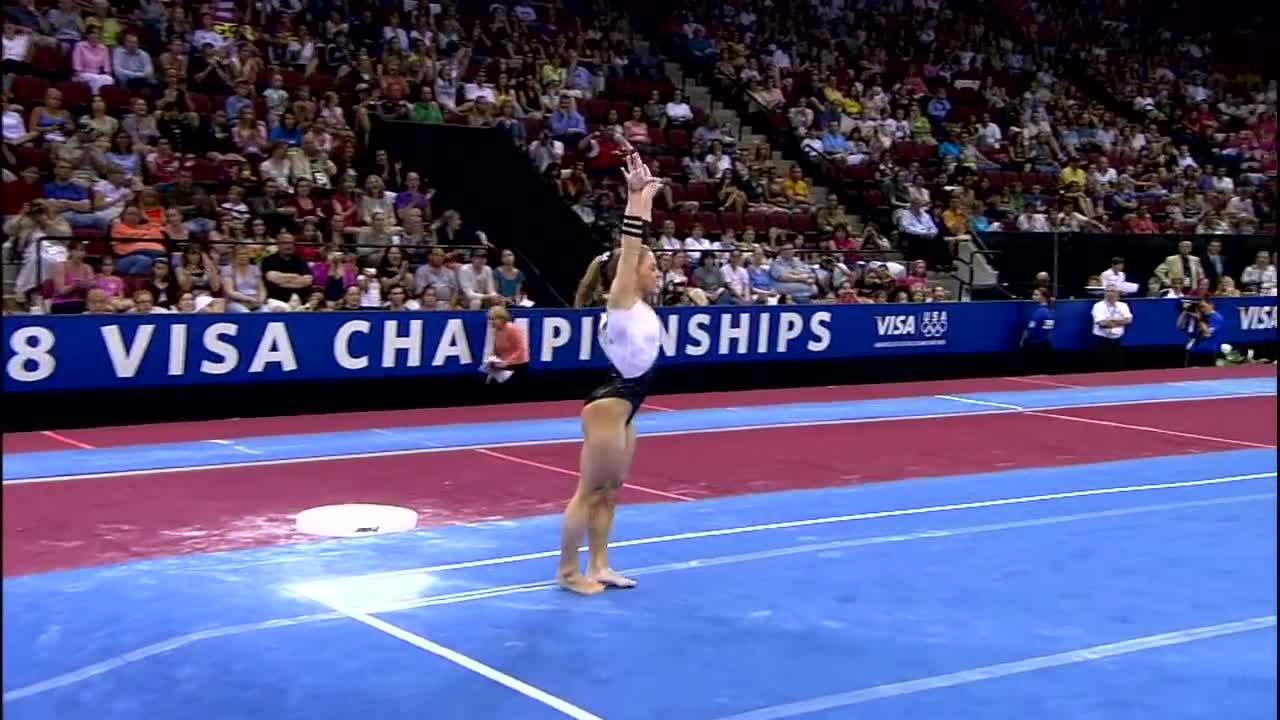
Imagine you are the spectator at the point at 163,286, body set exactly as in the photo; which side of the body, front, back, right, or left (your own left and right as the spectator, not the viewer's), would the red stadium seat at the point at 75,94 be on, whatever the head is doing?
back

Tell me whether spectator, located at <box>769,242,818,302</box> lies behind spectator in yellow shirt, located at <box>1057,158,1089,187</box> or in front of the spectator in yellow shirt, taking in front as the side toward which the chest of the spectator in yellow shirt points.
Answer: in front

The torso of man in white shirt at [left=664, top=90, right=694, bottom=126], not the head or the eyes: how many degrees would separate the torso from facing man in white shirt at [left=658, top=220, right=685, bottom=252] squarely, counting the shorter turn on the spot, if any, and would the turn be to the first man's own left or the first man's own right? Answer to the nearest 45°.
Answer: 0° — they already face them

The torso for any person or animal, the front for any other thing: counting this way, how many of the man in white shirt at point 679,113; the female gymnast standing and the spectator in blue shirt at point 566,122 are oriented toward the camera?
2

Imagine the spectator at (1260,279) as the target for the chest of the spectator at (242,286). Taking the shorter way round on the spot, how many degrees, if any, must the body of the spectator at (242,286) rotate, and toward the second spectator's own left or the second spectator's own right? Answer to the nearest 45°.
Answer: approximately 90° to the second spectator's own left

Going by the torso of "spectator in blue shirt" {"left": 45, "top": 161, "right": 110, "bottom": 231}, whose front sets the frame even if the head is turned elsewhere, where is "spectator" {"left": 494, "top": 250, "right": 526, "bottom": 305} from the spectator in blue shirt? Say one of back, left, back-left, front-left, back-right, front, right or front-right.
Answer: front-left

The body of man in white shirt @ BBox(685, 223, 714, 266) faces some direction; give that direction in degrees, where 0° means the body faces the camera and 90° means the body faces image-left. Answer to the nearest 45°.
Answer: approximately 0°
